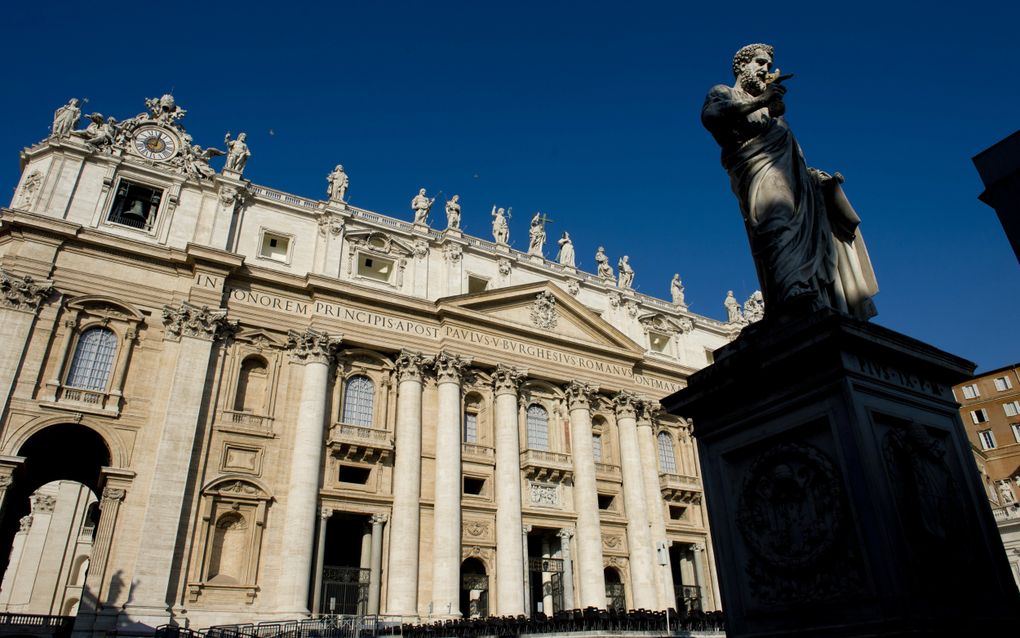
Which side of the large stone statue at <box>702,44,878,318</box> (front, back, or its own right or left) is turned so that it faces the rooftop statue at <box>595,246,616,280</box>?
back

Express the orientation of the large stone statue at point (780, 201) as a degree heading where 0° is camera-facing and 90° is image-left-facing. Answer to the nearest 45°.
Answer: approximately 315°

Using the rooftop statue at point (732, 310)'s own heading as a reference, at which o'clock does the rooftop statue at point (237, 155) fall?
the rooftop statue at point (237, 155) is roughly at 3 o'clock from the rooftop statue at point (732, 310).

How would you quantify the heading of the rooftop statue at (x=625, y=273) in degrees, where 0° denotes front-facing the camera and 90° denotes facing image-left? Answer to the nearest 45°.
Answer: approximately 315°

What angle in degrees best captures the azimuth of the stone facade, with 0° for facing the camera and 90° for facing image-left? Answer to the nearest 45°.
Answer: approximately 315°

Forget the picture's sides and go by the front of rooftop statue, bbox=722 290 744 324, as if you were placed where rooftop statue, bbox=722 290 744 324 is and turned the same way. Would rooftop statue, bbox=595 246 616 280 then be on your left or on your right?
on your right
